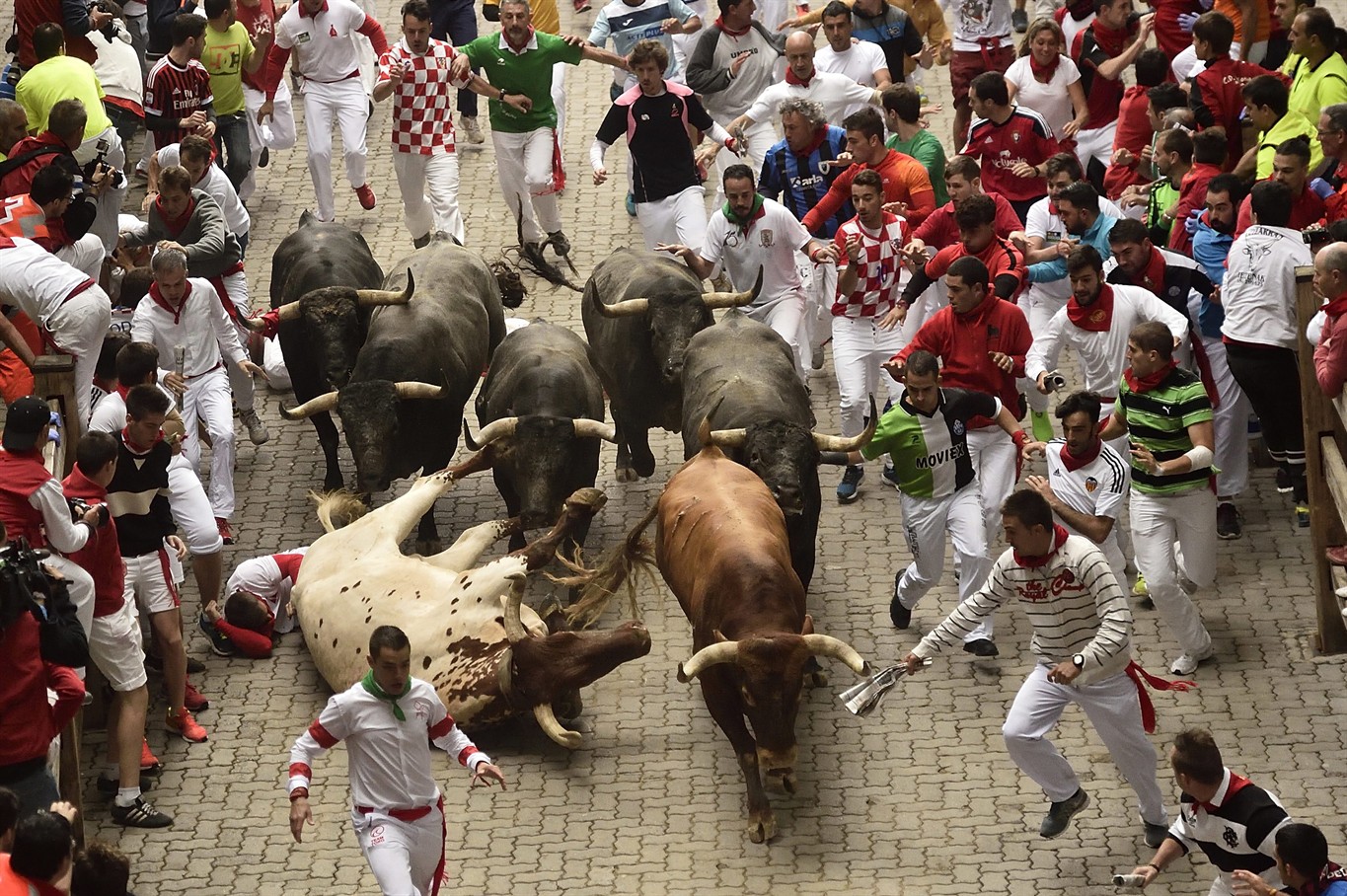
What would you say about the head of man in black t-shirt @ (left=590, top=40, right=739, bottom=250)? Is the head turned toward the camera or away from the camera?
toward the camera

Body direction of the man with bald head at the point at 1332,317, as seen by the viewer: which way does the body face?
to the viewer's left

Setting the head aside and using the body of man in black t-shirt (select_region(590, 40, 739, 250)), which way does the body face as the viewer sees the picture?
toward the camera

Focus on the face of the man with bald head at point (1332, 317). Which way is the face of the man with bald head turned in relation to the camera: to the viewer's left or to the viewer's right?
to the viewer's left

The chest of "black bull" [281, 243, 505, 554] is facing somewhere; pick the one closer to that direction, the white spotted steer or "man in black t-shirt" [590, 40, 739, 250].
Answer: the white spotted steer

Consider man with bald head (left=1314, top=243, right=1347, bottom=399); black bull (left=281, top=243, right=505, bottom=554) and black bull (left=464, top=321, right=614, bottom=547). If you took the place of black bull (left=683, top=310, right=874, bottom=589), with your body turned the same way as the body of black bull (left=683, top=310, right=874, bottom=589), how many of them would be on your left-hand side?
1

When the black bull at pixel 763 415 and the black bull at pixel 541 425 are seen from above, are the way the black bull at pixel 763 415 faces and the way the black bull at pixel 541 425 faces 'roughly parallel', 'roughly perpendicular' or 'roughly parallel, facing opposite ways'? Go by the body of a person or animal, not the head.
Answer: roughly parallel

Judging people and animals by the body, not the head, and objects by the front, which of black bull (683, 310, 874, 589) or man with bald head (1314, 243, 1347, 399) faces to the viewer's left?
the man with bald head

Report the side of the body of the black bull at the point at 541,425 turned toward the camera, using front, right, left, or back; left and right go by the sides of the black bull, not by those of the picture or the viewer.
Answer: front

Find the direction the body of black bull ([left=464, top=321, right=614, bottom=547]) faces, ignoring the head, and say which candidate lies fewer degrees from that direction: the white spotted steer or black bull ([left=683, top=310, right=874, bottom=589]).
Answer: the white spotted steer

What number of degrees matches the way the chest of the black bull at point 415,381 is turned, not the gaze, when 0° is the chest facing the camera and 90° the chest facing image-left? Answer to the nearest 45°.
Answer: approximately 45°
